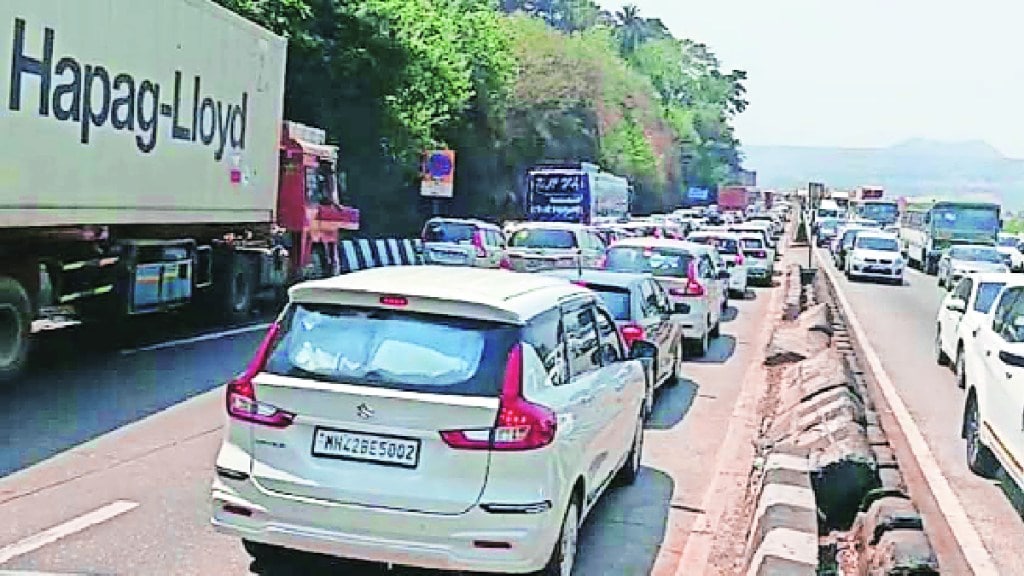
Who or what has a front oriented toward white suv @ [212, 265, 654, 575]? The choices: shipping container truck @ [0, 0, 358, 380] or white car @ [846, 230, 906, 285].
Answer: the white car

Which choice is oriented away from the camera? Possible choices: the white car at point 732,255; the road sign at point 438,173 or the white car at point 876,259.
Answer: the white car at point 732,255

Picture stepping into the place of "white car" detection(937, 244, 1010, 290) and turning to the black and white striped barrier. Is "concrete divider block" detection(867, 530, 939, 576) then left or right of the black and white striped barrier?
left

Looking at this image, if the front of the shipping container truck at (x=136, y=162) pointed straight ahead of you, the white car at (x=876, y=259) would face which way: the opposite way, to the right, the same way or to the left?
the opposite way

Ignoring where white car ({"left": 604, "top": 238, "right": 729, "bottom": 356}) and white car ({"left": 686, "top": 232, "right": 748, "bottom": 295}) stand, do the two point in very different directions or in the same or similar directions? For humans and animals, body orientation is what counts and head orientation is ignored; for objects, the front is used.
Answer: same or similar directions

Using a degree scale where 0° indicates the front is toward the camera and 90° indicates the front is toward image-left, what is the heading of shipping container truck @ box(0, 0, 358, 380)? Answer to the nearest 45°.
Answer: approximately 225°

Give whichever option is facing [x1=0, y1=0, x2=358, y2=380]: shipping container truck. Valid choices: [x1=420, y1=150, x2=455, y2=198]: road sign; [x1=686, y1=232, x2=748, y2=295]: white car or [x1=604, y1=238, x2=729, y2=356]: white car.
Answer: the road sign

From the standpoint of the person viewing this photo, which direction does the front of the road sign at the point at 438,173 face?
facing the viewer

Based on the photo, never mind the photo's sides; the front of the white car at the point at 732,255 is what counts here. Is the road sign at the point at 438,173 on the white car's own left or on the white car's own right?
on the white car's own left

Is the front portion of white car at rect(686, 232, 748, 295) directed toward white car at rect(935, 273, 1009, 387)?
no

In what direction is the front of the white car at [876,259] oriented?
toward the camera

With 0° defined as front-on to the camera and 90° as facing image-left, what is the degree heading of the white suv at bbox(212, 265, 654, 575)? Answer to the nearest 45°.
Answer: approximately 225°

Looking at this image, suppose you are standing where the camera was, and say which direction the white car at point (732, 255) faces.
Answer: facing away from the viewer

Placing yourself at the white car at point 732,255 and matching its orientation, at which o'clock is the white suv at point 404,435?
The white suv is roughly at 6 o'clock from the white car.

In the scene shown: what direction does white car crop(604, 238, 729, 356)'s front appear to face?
away from the camera

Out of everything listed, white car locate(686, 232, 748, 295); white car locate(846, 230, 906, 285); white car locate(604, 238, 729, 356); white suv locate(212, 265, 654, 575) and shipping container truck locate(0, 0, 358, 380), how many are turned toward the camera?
1

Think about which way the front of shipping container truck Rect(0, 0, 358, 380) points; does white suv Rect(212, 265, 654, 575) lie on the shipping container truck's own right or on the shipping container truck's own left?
on the shipping container truck's own right

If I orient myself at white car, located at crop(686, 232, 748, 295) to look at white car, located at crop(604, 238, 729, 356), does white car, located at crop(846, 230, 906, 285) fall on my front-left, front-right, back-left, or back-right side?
back-left

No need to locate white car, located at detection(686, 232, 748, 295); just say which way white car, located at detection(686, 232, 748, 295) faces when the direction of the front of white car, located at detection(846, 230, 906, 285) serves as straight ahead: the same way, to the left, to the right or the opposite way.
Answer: the opposite way

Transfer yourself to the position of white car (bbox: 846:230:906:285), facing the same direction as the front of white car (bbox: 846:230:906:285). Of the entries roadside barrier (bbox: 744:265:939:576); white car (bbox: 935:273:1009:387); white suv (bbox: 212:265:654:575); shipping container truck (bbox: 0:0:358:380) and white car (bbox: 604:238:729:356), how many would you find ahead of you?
5

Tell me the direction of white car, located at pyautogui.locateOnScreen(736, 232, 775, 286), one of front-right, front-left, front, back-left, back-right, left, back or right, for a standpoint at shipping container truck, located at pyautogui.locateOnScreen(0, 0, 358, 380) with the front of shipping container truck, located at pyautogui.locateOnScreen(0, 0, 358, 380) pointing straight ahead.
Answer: front

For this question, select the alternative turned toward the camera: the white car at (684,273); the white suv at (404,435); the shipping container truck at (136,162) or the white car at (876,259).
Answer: the white car at (876,259)
